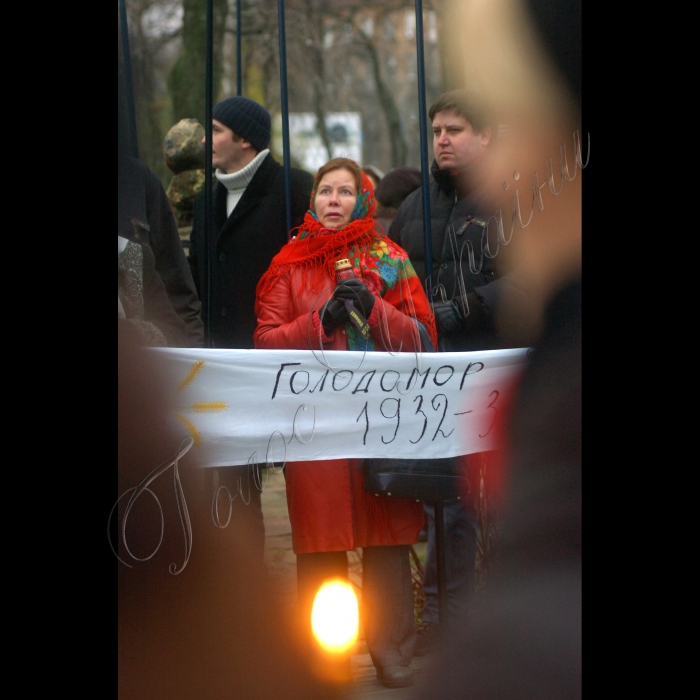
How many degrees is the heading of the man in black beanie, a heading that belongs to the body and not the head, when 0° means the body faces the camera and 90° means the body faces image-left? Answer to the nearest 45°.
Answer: approximately 45°

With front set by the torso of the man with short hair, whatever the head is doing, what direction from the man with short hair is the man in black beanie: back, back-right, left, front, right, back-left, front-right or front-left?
front-right

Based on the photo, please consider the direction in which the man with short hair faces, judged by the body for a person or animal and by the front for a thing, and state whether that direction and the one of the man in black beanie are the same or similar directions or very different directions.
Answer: same or similar directions

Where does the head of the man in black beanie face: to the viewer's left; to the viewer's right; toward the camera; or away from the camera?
to the viewer's left

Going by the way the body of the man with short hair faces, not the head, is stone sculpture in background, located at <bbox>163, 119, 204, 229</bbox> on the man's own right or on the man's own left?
on the man's own right

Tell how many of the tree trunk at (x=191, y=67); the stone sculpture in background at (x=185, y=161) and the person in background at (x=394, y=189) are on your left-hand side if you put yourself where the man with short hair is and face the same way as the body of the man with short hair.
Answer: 0

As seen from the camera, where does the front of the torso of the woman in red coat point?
toward the camera
